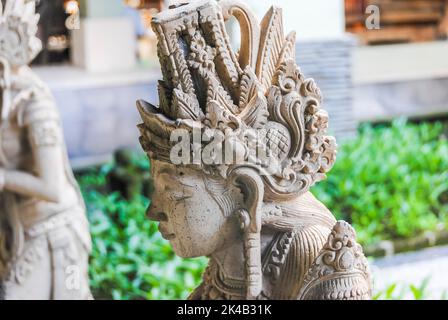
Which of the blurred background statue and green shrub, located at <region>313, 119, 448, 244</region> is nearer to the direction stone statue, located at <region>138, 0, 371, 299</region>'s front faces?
the blurred background statue

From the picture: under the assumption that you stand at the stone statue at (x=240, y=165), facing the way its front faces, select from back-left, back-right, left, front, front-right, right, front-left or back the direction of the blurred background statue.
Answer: front-right

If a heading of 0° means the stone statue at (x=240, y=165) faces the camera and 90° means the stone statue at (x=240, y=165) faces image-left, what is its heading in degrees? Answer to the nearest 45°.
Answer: approximately 90°

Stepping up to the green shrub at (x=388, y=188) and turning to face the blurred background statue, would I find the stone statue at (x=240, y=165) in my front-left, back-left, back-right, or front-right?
front-left

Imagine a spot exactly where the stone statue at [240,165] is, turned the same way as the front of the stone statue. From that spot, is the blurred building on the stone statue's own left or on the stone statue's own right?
on the stone statue's own right

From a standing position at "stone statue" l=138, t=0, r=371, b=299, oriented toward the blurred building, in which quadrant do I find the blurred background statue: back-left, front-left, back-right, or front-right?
front-left

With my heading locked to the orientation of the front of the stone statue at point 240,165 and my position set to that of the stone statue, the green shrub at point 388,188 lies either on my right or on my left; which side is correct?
on my right

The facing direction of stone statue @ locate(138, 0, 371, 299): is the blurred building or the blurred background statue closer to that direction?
the blurred background statue
